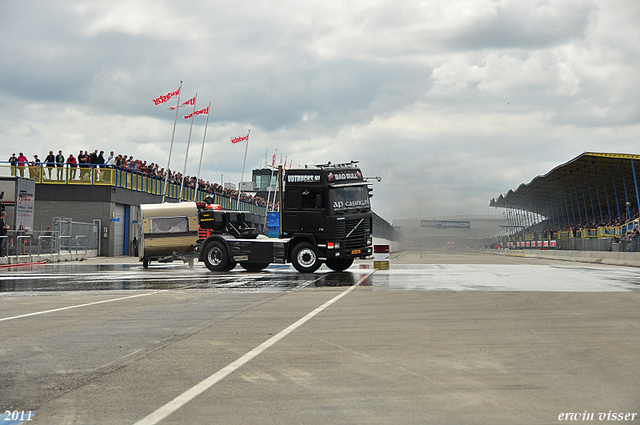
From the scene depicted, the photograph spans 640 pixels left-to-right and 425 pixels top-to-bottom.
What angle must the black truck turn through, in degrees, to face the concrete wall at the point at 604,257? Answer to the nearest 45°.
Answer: approximately 90° to its left

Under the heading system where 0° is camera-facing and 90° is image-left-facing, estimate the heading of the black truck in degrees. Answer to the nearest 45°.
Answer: approximately 315°

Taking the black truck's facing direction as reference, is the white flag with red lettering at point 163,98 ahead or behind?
behind

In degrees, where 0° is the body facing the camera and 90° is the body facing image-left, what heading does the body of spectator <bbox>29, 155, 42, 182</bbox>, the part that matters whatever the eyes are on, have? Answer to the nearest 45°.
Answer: approximately 315°

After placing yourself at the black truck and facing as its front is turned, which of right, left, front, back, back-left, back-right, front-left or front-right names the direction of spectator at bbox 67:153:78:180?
back

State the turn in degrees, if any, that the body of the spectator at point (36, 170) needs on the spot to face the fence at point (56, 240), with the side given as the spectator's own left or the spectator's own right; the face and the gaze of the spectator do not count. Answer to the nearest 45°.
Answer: approximately 45° to the spectator's own right

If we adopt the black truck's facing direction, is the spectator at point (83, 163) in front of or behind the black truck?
behind

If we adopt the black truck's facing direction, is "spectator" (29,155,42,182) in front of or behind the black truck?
behind

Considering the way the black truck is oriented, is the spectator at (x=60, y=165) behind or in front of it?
behind

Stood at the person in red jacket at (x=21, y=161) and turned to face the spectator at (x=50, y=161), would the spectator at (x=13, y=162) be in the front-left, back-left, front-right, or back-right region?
back-right
